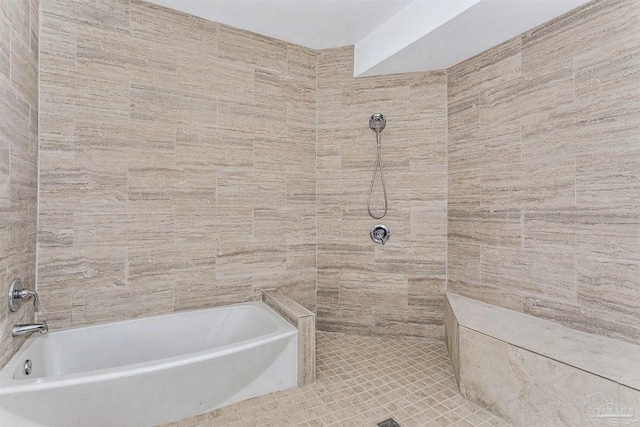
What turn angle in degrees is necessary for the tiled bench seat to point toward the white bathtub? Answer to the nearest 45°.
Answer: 0° — it already faces it

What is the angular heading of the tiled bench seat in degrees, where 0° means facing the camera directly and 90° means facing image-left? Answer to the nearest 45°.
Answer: approximately 45°
